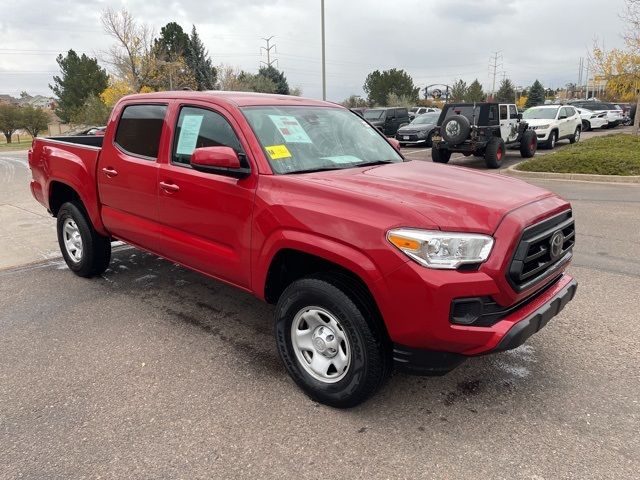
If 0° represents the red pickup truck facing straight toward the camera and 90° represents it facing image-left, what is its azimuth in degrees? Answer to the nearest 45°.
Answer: approximately 315°

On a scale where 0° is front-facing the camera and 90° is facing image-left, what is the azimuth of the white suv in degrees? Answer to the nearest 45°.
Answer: approximately 45°

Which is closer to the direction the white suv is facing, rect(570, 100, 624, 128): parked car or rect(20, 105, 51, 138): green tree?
the green tree

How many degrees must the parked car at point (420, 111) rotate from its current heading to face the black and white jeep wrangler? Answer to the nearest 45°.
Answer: approximately 45° to its left

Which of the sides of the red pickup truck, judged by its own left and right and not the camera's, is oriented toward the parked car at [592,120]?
left

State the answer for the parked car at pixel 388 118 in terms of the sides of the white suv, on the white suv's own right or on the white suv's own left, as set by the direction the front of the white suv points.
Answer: on the white suv's own right

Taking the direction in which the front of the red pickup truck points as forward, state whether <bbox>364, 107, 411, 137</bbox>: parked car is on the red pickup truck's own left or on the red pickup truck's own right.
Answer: on the red pickup truck's own left

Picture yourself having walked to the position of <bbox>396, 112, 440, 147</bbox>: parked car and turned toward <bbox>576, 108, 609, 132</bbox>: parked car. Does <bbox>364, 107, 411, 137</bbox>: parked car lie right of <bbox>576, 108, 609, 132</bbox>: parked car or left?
left

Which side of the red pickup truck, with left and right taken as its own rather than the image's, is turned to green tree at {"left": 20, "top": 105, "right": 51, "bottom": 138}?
back

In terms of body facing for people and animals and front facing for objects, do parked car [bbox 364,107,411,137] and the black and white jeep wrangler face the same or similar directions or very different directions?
very different directions
